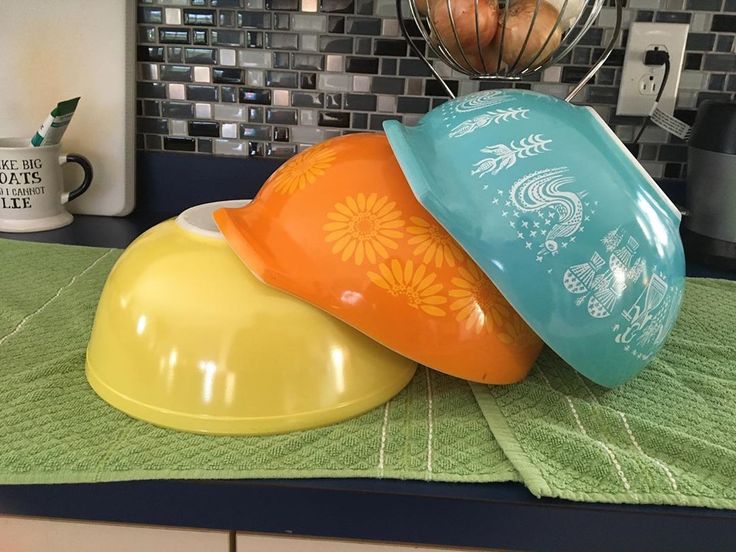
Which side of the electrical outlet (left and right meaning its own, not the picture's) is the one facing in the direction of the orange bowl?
front

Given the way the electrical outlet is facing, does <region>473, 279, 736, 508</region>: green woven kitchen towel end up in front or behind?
in front

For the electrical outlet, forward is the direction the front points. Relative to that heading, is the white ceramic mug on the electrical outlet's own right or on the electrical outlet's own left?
on the electrical outlet's own right

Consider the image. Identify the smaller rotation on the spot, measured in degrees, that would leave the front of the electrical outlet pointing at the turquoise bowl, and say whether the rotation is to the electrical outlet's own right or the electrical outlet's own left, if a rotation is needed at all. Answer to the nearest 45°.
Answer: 0° — it already faces it

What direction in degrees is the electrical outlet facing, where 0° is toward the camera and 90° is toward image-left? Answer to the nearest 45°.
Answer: approximately 0°
